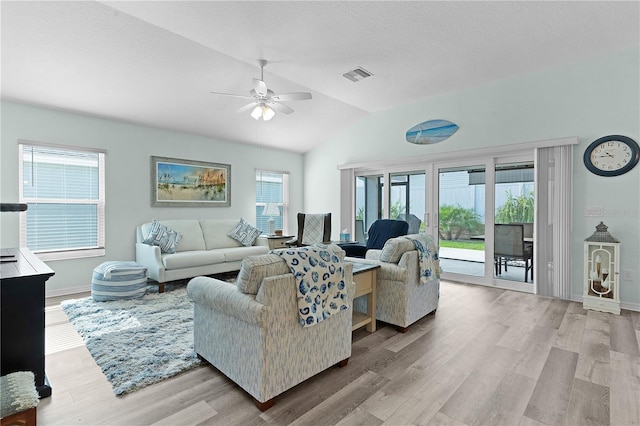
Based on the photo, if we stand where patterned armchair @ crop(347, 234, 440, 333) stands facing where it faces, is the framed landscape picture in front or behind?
in front

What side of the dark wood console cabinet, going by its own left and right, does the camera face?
right

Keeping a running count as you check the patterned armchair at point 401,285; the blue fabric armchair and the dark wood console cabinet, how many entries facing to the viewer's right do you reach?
1

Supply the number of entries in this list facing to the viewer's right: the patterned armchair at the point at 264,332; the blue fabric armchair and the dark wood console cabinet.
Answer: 1

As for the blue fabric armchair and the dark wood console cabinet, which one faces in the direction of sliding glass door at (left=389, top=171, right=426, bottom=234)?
the dark wood console cabinet

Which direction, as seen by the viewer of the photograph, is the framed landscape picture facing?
facing the viewer and to the right of the viewer

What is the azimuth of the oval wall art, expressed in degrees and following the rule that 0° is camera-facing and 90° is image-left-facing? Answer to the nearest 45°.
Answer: approximately 45°

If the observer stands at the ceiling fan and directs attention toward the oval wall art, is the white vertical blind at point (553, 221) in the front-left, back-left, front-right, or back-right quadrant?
front-right

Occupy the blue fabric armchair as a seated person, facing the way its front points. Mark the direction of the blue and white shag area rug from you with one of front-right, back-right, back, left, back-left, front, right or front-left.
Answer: front

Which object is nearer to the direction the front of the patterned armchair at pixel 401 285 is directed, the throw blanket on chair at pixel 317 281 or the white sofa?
the white sofa

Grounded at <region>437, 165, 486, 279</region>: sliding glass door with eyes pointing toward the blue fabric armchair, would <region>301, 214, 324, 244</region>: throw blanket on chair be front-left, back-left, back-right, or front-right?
front-right

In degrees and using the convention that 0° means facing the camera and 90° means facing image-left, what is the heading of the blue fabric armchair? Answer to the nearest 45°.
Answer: approximately 45°

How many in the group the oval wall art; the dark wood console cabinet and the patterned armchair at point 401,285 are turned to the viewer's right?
1

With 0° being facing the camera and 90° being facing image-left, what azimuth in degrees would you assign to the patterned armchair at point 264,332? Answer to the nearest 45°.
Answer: approximately 135°

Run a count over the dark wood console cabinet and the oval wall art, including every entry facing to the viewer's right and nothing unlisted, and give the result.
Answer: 1

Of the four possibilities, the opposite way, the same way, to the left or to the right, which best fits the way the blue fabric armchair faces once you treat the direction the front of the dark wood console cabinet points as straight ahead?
the opposite way
